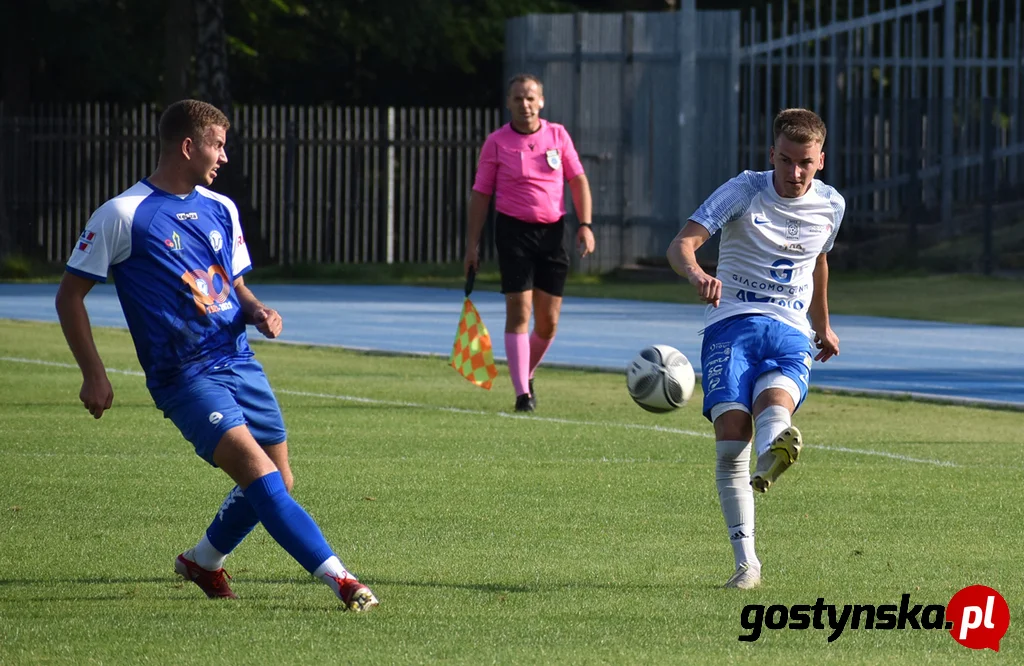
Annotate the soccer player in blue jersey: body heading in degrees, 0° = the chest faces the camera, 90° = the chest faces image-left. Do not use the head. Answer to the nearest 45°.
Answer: approximately 315°

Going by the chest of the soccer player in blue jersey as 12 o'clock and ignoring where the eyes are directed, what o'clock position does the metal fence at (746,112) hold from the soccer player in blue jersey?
The metal fence is roughly at 8 o'clock from the soccer player in blue jersey.

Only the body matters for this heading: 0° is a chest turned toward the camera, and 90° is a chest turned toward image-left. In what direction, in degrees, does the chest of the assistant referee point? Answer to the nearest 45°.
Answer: approximately 0°

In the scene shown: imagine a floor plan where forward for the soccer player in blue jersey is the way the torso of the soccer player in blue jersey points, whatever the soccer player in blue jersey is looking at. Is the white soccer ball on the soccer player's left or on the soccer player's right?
on the soccer player's left

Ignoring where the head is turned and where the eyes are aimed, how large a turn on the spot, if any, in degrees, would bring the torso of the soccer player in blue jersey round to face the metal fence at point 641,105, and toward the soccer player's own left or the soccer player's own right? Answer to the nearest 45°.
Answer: approximately 135° to the soccer player's own left

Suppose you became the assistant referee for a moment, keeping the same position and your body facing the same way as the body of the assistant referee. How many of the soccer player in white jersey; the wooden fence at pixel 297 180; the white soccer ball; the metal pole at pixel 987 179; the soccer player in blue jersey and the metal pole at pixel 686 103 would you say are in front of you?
3

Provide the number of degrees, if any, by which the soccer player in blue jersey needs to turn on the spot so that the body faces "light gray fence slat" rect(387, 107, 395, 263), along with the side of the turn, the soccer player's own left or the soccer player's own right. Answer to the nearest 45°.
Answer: approximately 135° to the soccer player's own left

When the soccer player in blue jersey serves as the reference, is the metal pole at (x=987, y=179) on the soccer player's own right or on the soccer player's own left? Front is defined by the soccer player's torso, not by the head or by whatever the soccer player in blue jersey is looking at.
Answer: on the soccer player's own left

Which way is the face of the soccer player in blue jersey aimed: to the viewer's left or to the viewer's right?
to the viewer's right
